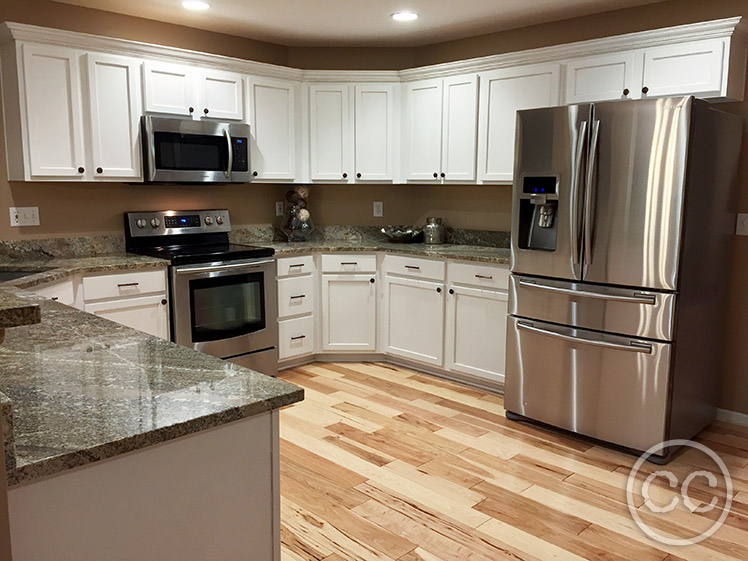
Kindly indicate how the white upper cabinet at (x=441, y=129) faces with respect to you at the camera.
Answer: facing the viewer and to the left of the viewer

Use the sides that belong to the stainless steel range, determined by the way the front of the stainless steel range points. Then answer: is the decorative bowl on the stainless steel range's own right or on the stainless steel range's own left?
on the stainless steel range's own left

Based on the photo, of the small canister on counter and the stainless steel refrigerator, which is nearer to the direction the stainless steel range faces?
the stainless steel refrigerator

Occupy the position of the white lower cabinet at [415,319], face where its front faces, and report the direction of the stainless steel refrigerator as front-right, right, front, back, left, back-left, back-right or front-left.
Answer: left

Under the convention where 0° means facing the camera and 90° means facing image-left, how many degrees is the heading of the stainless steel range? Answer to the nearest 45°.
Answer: approximately 315°

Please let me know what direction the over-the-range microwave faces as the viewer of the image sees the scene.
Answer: facing the viewer and to the right of the viewer

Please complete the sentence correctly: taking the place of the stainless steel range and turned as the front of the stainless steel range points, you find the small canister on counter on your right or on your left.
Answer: on your left

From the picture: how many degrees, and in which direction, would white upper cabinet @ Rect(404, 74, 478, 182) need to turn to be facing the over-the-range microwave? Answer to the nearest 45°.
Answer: approximately 45° to its right

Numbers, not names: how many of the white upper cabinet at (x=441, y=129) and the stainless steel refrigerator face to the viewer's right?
0

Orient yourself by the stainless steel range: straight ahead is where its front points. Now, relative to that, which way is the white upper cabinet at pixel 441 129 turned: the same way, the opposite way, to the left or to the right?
to the right

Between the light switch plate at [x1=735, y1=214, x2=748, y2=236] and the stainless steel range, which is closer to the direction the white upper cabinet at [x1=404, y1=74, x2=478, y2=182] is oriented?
the stainless steel range
